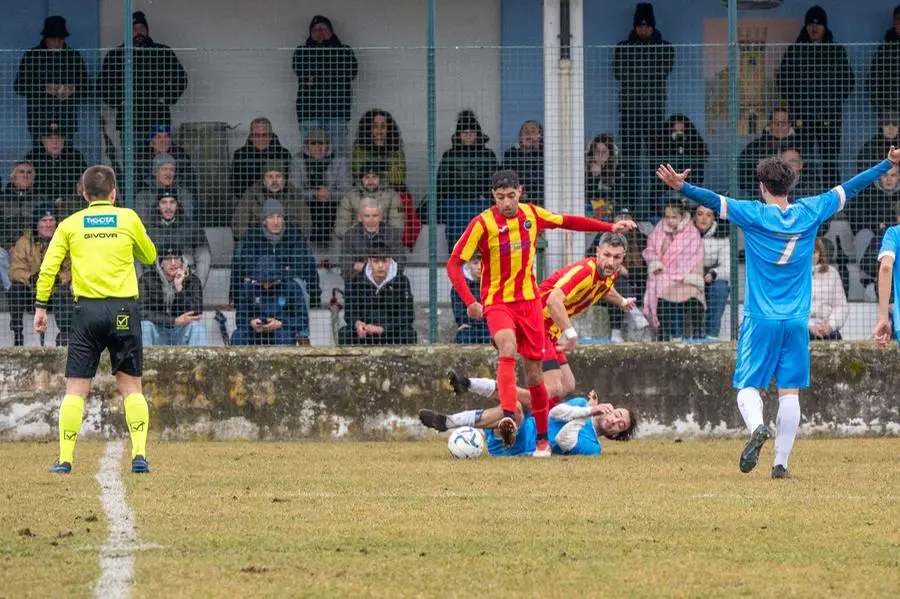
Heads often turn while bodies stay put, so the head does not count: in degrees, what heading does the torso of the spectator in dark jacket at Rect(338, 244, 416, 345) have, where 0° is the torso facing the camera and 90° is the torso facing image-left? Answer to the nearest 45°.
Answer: approximately 0°

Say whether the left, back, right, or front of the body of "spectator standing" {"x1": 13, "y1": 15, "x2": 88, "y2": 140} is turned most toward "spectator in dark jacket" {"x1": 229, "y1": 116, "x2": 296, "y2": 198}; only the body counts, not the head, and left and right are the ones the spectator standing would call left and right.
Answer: left

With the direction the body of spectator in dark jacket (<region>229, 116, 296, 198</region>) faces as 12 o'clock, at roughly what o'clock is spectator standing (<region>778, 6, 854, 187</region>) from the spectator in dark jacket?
The spectator standing is roughly at 9 o'clock from the spectator in dark jacket.

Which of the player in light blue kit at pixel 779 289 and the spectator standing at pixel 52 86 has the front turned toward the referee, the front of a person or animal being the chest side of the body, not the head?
the spectator standing

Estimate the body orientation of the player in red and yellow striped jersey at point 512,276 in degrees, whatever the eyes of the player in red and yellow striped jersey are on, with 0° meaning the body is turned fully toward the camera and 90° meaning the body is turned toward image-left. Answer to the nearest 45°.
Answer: approximately 0°

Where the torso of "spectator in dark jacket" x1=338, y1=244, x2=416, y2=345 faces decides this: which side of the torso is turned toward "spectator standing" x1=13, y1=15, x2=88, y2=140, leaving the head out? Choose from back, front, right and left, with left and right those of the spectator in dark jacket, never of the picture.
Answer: right

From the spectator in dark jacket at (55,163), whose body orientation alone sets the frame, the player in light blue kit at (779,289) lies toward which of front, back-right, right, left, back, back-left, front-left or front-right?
front-left
